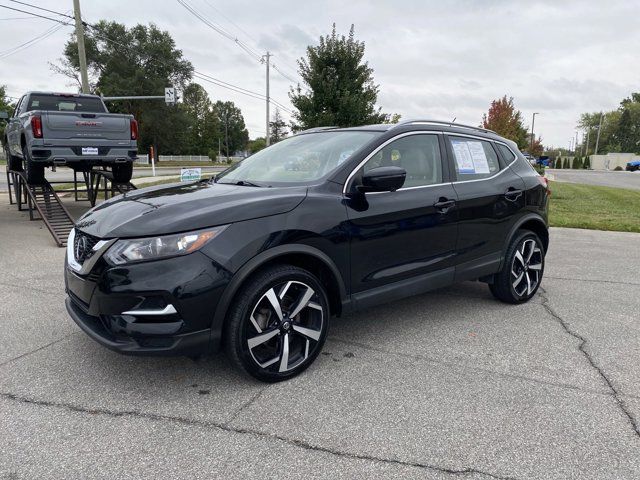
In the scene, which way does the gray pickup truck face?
away from the camera

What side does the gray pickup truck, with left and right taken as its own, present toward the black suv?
back

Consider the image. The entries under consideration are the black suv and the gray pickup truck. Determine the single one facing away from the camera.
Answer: the gray pickup truck

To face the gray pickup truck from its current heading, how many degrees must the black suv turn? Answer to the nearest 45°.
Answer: approximately 90° to its right

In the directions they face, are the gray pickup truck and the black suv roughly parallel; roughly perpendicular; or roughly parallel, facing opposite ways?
roughly perpendicular

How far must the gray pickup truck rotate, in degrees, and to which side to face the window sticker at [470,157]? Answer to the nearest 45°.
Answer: approximately 135° to its right

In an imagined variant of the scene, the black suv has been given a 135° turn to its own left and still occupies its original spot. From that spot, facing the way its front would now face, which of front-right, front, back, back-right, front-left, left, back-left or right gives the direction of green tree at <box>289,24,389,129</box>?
left

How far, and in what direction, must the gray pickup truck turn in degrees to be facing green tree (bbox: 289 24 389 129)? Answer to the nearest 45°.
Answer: approximately 90° to its right

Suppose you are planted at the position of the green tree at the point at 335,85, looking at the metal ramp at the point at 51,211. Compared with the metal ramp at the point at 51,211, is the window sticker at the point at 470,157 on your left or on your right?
left

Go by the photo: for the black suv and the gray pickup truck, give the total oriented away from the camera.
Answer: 1

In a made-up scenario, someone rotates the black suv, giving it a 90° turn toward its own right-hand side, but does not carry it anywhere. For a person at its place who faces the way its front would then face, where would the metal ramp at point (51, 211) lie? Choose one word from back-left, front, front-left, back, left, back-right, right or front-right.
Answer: front
